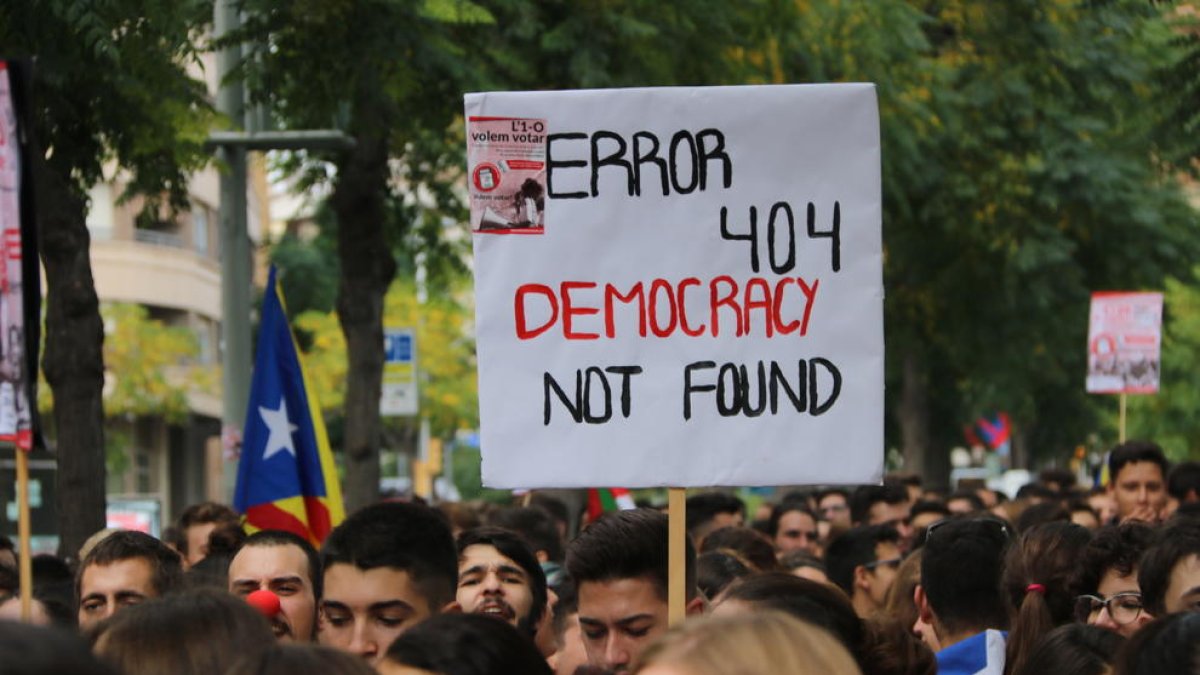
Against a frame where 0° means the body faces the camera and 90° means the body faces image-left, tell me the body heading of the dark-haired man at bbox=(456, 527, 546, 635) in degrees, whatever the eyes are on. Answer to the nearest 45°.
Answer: approximately 0°

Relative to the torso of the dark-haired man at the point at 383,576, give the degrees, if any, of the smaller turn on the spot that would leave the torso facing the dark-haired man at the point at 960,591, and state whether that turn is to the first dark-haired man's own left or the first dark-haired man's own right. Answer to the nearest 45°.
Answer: approximately 135° to the first dark-haired man's own left

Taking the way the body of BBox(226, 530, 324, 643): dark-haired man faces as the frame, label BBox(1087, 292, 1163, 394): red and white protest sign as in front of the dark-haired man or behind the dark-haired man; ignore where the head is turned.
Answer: behind

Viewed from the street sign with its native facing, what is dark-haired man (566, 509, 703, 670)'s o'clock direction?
The dark-haired man is roughly at 12 o'clock from the street sign.

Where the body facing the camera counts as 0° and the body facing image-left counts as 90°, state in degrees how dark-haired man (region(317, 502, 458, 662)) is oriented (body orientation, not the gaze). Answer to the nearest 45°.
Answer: approximately 45°

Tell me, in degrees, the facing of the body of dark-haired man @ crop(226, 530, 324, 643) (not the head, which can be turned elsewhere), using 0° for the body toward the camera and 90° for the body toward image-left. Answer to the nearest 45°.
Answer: approximately 45°

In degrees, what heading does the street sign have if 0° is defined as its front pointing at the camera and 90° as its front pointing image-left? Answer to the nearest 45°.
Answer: approximately 0°
